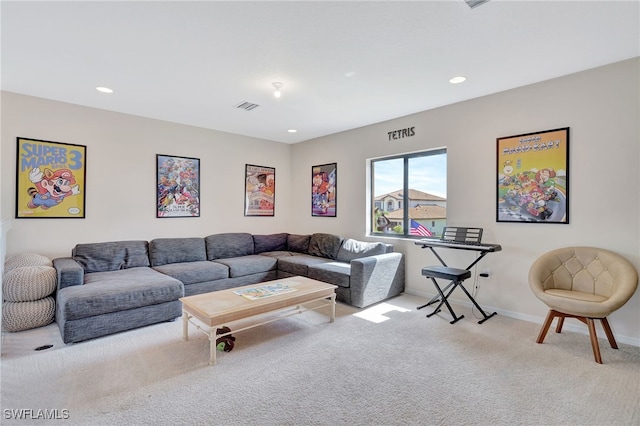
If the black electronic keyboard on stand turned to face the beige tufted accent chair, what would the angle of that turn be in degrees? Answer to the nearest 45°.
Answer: approximately 135° to its left

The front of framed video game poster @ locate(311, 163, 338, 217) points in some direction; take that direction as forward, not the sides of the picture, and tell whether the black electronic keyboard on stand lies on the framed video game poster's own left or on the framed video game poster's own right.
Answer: on the framed video game poster's own left

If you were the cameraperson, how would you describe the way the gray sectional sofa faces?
facing the viewer and to the right of the viewer

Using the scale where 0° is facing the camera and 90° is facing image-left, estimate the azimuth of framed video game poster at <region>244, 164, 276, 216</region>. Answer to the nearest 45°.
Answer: approximately 315°

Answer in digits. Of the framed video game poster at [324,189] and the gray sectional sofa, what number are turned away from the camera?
0

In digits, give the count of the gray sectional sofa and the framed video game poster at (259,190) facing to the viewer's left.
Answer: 0

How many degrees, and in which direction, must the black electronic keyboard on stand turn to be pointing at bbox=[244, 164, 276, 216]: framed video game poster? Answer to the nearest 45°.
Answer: approximately 45° to its right

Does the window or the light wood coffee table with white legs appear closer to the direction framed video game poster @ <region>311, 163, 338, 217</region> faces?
the light wood coffee table with white legs
